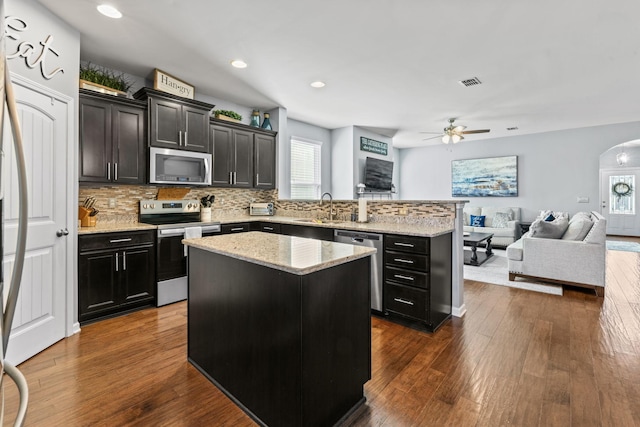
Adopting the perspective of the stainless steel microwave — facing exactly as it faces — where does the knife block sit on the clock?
The knife block is roughly at 4 o'clock from the stainless steel microwave.

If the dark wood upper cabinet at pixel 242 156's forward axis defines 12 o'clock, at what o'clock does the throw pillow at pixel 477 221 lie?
The throw pillow is roughly at 10 o'clock from the dark wood upper cabinet.

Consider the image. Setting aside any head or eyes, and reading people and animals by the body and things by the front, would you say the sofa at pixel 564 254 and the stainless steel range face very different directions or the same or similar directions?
very different directions

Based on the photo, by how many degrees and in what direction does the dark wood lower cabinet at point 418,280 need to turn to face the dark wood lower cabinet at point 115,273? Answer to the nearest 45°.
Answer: approximately 45° to its right

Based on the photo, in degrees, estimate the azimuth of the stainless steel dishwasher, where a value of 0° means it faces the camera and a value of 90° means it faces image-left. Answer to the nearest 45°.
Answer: approximately 45°

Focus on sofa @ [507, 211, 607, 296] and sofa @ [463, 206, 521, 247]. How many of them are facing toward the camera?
1

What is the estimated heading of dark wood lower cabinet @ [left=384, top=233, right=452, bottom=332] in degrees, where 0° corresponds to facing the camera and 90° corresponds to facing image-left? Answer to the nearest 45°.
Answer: approximately 45°

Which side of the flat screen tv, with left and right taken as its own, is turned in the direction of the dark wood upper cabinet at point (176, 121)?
right

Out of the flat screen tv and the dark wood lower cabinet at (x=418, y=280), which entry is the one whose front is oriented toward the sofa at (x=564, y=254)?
the flat screen tv

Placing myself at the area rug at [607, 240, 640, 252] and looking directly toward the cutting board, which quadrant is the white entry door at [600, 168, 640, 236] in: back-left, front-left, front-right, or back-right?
back-right

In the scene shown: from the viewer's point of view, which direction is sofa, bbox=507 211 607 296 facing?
to the viewer's left

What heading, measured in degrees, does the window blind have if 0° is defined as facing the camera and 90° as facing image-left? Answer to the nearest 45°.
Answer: approximately 315°
